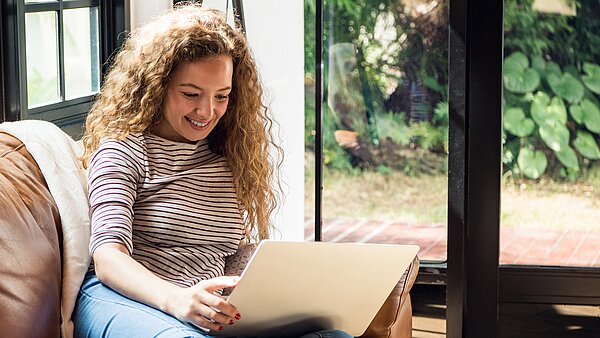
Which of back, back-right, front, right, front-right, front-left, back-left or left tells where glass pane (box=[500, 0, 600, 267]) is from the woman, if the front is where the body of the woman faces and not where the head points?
left

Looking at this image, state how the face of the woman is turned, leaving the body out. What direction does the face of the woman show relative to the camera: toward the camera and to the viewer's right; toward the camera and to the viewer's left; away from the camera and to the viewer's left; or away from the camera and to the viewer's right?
toward the camera and to the viewer's right

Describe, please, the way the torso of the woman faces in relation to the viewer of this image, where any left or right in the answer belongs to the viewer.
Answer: facing the viewer and to the right of the viewer

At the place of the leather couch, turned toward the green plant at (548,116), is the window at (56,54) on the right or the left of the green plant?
left

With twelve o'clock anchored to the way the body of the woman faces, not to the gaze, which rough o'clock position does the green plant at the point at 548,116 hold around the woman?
The green plant is roughly at 9 o'clock from the woman.

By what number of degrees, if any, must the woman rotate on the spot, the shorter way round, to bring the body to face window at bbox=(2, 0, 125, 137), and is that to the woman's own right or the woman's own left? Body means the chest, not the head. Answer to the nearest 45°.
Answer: approximately 180°

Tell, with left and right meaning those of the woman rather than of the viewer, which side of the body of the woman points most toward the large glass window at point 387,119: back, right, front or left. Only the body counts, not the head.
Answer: left
